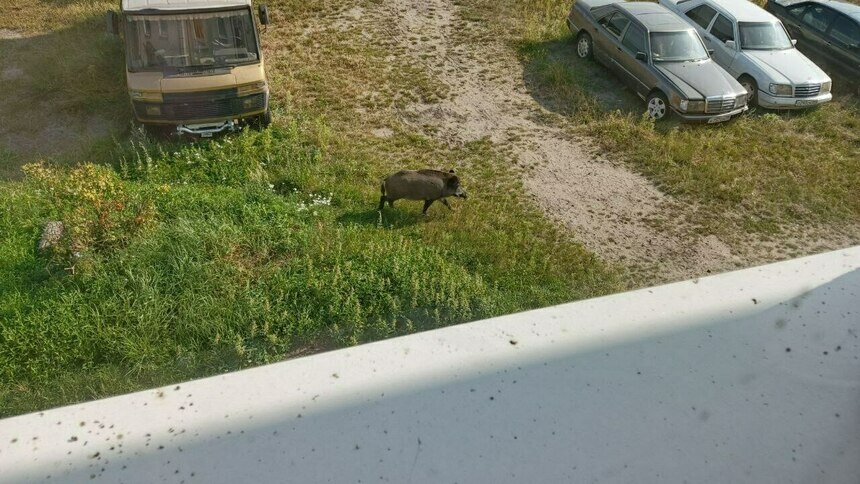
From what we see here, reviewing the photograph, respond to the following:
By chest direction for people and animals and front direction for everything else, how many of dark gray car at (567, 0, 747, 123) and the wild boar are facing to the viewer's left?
0

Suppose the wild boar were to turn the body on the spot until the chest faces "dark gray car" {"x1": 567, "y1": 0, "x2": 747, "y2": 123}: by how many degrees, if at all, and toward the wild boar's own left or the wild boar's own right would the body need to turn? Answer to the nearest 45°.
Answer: approximately 45° to the wild boar's own left

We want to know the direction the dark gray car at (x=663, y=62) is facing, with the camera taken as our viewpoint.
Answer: facing the viewer and to the right of the viewer

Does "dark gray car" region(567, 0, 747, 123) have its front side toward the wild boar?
no

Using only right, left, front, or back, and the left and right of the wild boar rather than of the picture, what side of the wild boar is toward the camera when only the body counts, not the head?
right
